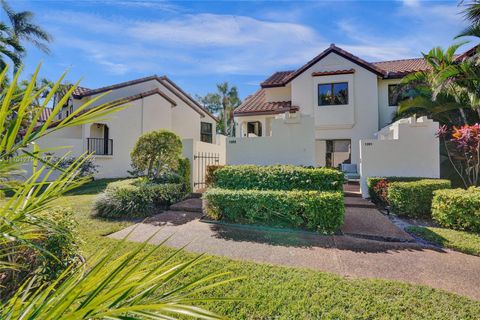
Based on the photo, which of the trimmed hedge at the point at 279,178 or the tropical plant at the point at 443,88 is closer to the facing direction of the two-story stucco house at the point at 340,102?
the trimmed hedge

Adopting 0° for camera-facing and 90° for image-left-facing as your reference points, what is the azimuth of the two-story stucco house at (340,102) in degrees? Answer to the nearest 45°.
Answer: approximately 0°

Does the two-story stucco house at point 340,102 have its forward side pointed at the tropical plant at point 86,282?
yes

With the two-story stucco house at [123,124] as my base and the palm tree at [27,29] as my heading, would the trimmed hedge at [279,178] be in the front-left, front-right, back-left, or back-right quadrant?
back-left

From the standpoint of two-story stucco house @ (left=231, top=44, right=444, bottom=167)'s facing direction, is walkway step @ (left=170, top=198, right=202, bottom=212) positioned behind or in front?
in front

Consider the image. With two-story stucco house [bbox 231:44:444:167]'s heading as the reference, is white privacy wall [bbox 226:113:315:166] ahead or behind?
ahead

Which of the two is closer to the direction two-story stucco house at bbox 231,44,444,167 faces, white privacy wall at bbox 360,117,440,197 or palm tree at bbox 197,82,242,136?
the white privacy wall

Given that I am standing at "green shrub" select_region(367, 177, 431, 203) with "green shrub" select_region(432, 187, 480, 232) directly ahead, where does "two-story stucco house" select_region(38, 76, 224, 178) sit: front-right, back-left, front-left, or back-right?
back-right

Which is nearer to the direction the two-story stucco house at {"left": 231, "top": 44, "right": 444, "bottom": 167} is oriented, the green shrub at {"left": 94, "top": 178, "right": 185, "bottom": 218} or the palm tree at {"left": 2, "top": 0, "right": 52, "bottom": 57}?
the green shrub

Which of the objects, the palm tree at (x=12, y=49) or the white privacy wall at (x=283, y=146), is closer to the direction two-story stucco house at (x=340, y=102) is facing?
the white privacy wall

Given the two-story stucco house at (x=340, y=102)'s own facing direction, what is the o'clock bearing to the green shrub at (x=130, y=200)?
The green shrub is roughly at 1 o'clock from the two-story stucco house.

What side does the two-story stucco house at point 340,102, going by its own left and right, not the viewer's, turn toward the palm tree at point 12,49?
right
